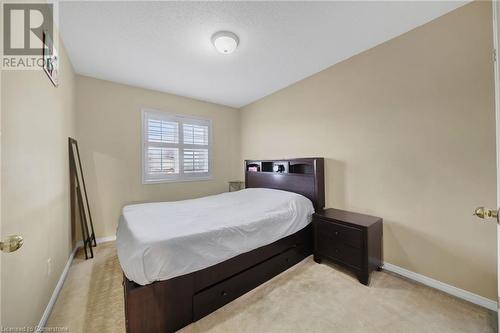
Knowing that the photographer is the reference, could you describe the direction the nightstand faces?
facing the viewer and to the left of the viewer

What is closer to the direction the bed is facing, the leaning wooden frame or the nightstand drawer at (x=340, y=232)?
the leaning wooden frame

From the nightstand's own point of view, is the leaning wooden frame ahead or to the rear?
ahead

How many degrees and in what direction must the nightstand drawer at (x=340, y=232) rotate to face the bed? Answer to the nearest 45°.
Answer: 0° — it already faces it

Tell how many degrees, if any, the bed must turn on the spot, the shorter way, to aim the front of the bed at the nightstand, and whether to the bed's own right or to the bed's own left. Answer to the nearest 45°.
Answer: approximately 135° to the bed's own left

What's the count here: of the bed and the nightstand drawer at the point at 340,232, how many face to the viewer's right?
0

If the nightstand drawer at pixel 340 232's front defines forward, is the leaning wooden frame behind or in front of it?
in front

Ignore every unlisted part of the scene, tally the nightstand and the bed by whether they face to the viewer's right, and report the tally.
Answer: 0
